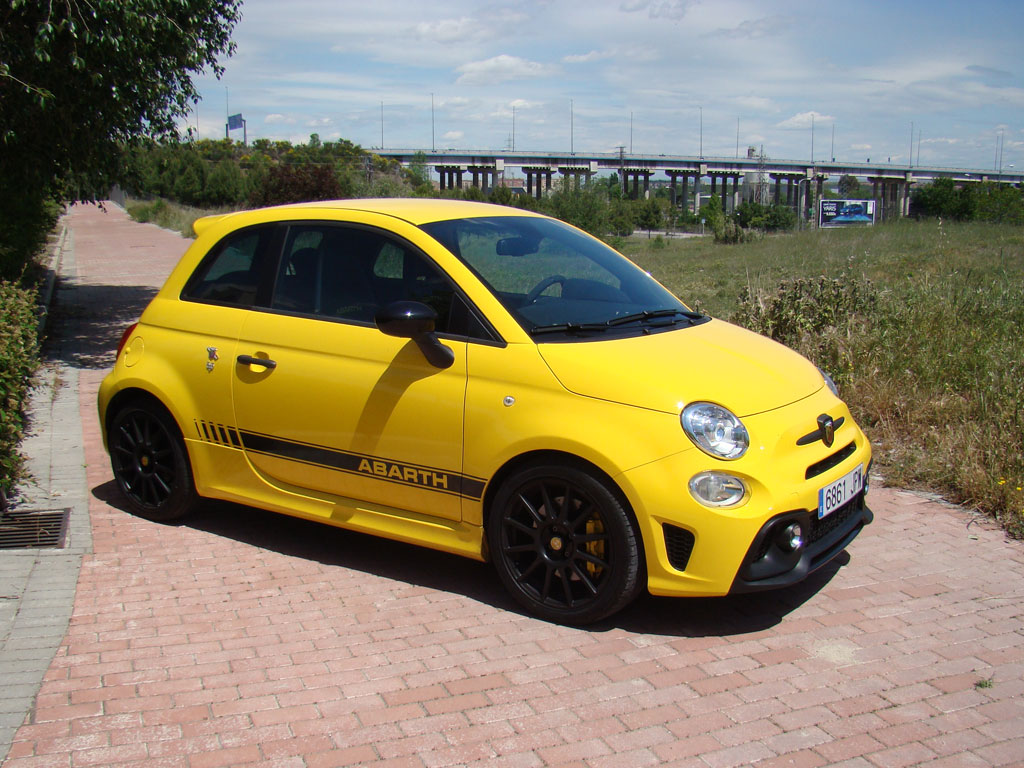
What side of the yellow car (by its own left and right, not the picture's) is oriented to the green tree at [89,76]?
back

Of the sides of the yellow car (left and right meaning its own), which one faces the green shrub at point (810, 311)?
left

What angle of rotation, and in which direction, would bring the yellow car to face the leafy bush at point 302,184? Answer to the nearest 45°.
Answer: approximately 135° to its left

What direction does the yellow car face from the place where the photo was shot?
facing the viewer and to the right of the viewer

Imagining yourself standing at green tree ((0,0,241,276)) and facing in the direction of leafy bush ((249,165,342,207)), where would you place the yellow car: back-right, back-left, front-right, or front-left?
back-right

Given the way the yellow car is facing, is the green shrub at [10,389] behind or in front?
behind
